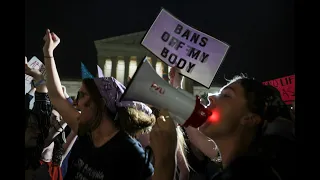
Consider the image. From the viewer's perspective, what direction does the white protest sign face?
toward the camera

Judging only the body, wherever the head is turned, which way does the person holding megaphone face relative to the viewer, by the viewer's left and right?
facing to the left of the viewer

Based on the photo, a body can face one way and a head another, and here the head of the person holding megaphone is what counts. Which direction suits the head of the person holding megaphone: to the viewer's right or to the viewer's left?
to the viewer's left
